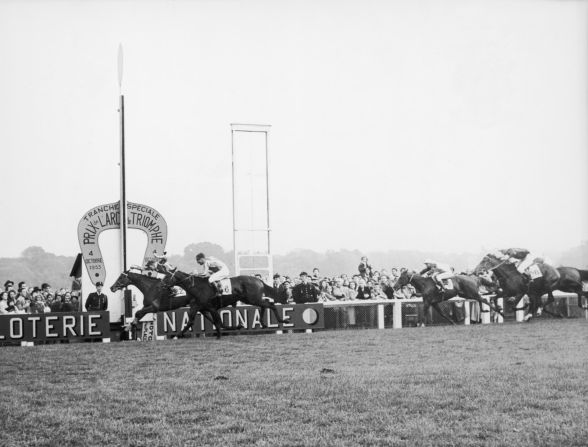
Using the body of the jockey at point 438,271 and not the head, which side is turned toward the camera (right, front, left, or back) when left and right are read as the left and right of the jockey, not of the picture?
left

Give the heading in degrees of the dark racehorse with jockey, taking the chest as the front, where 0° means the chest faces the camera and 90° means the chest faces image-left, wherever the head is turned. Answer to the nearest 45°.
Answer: approximately 90°

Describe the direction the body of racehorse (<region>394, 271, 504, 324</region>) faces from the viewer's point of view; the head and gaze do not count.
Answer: to the viewer's left

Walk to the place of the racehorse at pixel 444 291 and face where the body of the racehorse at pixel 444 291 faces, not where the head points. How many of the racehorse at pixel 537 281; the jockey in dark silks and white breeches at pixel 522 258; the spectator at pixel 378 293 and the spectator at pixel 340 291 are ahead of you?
2

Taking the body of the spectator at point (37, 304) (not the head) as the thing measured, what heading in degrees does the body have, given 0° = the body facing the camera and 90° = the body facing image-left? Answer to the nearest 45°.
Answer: approximately 0°

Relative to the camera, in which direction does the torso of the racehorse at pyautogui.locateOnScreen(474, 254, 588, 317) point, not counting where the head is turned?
to the viewer's left

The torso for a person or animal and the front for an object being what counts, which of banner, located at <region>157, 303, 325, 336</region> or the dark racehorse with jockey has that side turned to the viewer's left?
the dark racehorse with jockey
